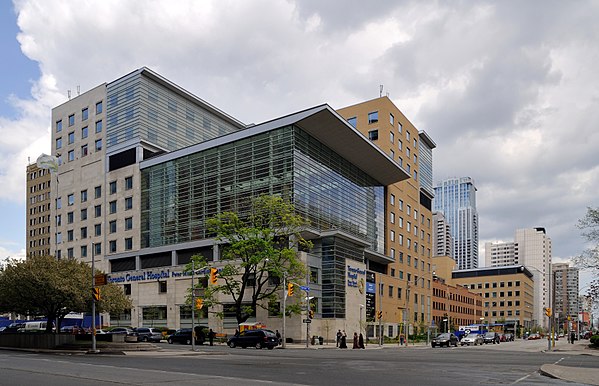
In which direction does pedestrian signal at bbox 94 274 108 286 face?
toward the camera

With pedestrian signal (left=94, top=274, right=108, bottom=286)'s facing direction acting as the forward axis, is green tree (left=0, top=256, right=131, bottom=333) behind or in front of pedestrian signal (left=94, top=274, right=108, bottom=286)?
behind
